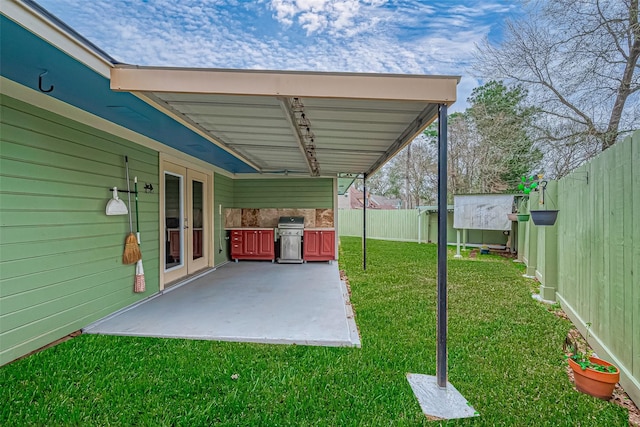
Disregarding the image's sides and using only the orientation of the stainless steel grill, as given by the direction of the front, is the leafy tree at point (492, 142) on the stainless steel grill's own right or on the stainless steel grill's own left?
on the stainless steel grill's own left

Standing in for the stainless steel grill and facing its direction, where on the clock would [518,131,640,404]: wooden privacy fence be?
The wooden privacy fence is roughly at 11 o'clock from the stainless steel grill.

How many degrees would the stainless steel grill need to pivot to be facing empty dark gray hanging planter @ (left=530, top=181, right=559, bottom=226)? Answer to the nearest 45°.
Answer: approximately 45° to its left

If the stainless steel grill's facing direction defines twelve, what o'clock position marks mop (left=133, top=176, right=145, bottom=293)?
The mop is roughly at 1 o'clock from the stainless steel grill.

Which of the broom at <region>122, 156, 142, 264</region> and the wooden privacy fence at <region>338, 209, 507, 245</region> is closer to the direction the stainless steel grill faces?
the broom

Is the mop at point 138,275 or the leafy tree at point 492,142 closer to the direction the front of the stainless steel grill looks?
the mop

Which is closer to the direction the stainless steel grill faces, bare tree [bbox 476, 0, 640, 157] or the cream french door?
the cream french door

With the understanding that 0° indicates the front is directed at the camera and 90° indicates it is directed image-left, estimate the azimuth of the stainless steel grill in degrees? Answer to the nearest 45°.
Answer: approximately 0°

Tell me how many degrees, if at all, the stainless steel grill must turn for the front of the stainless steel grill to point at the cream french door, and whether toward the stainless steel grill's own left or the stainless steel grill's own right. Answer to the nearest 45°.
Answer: approximately 45° to the stainless steel grill's own right

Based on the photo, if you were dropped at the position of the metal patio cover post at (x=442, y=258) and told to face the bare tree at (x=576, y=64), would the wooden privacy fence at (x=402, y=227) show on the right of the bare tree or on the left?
left

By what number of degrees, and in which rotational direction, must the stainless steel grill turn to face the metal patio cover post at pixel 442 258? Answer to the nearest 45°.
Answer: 0° — it already faces it

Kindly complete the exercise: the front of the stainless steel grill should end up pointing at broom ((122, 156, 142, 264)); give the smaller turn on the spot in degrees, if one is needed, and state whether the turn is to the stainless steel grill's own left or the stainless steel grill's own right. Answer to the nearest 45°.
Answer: approximately 45° to the stainless steel grill's own right

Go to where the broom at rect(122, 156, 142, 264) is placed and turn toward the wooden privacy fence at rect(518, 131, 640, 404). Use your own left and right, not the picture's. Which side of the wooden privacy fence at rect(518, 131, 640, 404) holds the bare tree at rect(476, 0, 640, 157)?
left
